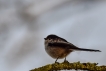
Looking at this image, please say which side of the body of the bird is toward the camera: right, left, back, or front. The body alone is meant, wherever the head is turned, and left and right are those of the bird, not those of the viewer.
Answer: left
